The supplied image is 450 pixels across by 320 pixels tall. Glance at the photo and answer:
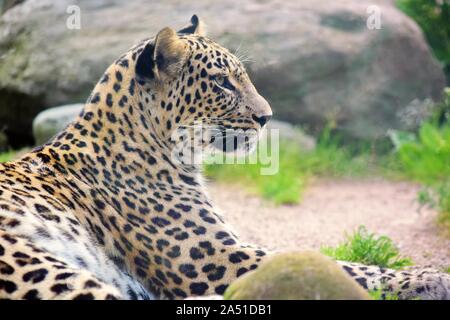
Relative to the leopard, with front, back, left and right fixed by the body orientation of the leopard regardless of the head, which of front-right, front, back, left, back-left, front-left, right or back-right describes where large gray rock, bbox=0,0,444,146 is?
left

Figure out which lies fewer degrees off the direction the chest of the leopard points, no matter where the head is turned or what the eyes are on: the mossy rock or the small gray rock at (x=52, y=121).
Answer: the mossy rock

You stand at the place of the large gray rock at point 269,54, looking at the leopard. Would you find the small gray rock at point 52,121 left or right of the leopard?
right

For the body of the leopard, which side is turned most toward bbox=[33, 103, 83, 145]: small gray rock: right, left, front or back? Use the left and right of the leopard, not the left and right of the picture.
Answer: left

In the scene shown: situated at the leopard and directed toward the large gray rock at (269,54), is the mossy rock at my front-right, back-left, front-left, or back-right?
back-right

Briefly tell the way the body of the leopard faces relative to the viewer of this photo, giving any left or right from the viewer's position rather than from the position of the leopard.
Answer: facing to the right of the viewer

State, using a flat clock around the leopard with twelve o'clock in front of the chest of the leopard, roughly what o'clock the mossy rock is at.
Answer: The mossy rock is roughly at 2 o'clock from the leopard.
